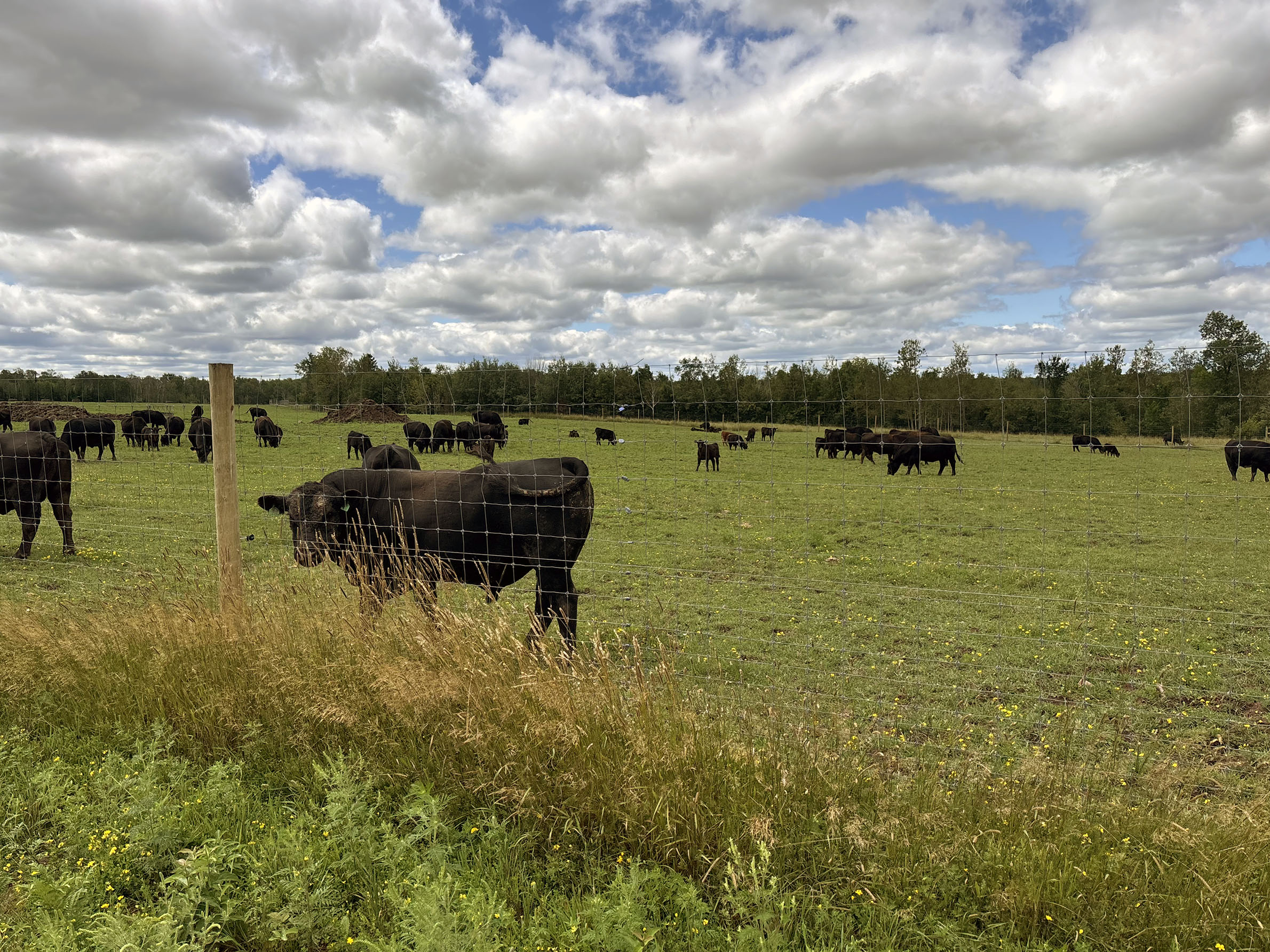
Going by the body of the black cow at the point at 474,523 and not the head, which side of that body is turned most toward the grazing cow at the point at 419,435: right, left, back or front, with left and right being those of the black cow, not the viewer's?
right

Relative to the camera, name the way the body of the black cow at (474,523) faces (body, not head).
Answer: to the viewer's left

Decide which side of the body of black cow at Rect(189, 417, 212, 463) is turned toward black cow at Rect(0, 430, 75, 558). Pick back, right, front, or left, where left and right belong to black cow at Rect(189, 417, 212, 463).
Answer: front

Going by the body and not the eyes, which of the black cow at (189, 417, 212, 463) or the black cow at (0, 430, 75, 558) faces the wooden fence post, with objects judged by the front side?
the black cow at (189, 417, 212, 463)

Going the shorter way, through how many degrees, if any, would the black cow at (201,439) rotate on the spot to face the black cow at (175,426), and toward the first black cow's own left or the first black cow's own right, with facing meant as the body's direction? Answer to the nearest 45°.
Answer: approximately 180°
